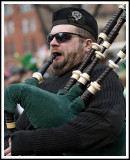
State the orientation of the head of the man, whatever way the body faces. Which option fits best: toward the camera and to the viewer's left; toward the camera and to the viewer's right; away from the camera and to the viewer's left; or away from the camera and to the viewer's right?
toward the camera and to the viewer's left

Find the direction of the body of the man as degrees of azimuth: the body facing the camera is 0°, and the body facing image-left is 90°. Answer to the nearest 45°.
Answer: approximately 45°
